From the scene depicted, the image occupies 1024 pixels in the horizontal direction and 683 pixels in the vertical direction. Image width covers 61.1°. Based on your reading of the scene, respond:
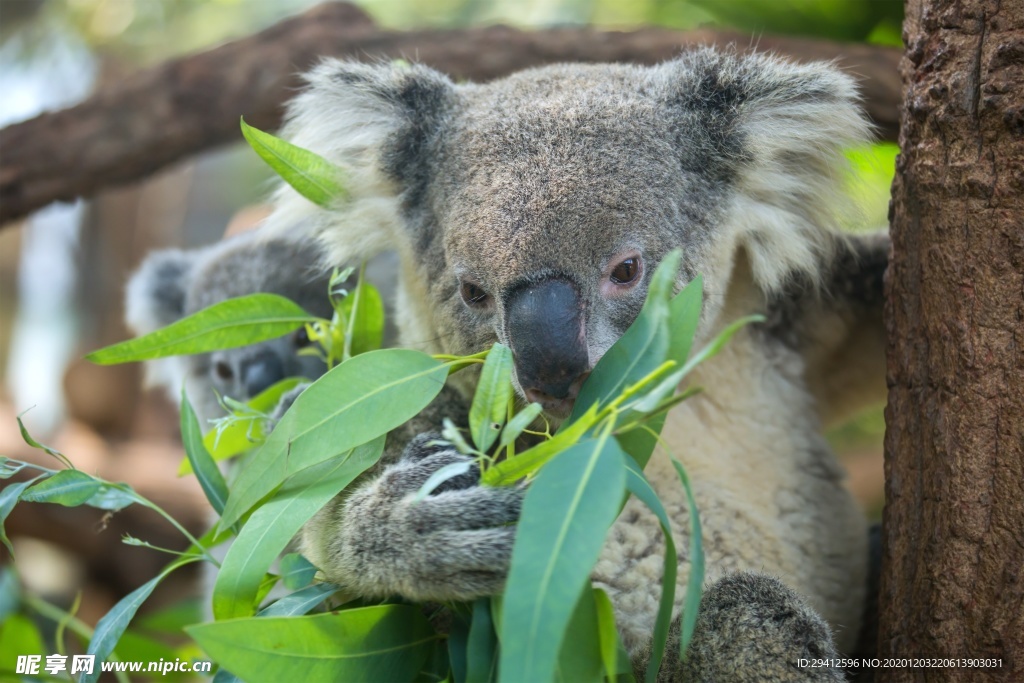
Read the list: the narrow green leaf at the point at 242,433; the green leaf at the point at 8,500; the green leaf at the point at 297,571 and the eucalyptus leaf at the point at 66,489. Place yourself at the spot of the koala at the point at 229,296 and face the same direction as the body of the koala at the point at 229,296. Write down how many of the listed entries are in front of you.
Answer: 4

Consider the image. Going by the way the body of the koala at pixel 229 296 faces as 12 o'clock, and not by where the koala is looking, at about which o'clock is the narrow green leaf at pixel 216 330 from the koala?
The narrow green leaf is roughly at 12 o'clock from the koala.

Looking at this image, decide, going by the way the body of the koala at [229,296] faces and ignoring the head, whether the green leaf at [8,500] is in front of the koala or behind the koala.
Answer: in front

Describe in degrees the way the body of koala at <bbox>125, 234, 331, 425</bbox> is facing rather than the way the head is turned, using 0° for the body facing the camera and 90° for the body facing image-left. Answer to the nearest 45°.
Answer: approximately 0°

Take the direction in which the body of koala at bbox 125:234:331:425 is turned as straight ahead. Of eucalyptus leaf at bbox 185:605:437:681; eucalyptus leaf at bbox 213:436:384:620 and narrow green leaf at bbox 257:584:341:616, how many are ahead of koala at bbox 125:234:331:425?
3
